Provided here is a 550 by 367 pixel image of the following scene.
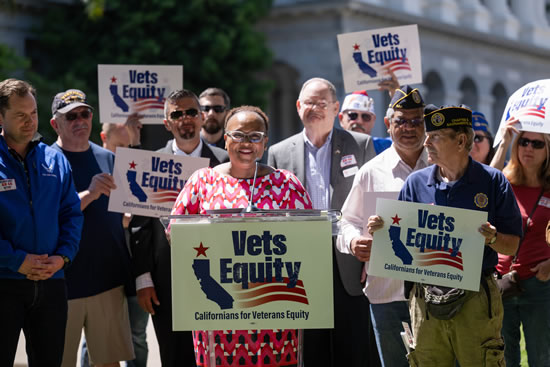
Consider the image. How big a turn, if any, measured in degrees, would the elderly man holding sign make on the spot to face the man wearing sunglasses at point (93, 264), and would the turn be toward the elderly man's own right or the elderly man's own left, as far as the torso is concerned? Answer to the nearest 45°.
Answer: approximately 45° to the elderly man's own right

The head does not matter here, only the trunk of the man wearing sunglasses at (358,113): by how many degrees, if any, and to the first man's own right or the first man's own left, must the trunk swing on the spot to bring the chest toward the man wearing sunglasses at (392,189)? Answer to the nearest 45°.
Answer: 0° — they already face them

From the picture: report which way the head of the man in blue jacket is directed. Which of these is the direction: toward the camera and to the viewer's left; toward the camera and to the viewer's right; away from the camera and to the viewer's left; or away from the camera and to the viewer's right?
toward the camera and to the viewer's right

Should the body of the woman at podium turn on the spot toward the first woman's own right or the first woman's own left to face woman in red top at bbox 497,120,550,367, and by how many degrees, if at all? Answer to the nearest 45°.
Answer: approximately 135° to the first woman's own left

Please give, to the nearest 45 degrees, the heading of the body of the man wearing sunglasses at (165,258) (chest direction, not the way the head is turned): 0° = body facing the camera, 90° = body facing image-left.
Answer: approximately 0°

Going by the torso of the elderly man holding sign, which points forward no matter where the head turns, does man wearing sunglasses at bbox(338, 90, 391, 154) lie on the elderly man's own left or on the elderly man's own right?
on the elderly man's own right

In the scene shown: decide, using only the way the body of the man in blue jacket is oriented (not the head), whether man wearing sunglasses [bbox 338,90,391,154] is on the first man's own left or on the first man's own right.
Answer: on the first man's own left
